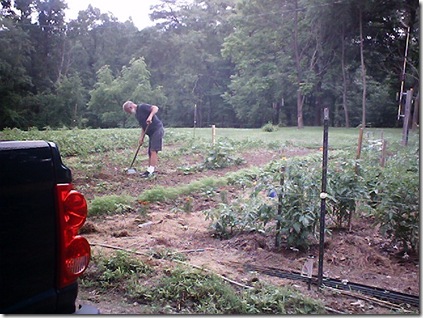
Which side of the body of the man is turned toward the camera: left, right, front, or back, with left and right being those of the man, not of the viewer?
left

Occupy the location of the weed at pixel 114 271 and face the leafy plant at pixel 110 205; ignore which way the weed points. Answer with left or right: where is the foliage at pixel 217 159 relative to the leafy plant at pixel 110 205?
right

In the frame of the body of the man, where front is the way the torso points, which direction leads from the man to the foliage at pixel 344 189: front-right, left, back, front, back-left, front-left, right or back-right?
back

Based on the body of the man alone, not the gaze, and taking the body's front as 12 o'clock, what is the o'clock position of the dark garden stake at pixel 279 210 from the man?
The dark garden stake is roughly at 7 o'clock from the man.

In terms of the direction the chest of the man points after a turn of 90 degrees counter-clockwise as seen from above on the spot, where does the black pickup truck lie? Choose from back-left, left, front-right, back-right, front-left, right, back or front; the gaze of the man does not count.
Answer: front

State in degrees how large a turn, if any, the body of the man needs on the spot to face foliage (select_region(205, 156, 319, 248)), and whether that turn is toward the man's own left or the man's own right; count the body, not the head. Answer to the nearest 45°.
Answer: approximately 135° to the man's own left

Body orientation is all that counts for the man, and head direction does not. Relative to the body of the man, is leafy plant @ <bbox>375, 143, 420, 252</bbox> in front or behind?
behind

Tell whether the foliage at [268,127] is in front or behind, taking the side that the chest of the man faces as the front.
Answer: behind

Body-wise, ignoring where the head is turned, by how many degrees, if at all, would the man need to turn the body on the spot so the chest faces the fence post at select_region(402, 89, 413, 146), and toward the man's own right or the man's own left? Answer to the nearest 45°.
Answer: approximately 180°

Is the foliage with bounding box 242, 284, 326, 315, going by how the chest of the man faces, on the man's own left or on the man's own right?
on the man's own left
